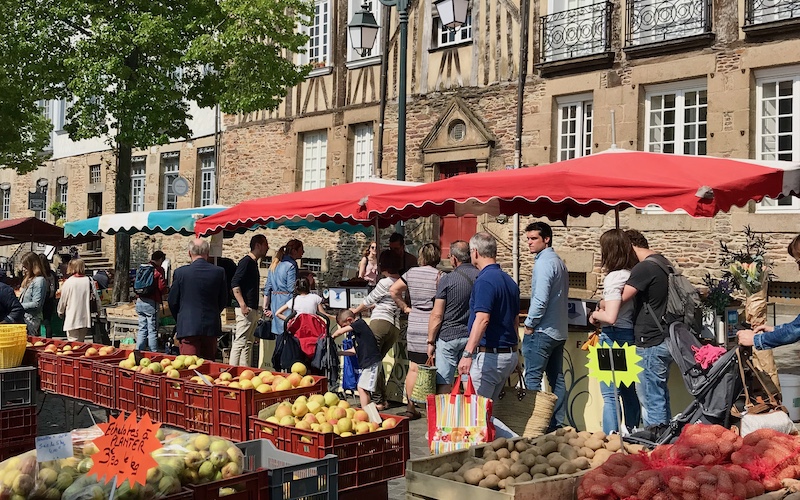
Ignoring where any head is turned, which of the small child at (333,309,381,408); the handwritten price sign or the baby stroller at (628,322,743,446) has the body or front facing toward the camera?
the handwritten price sign

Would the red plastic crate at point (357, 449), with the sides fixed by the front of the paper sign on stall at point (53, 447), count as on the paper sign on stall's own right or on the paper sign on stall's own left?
on the paper sign on stall's own left

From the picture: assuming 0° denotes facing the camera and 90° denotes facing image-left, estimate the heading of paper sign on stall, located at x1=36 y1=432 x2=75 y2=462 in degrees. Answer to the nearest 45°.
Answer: approximately 0°

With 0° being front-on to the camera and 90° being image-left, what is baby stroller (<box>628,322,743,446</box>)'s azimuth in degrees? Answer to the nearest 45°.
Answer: approximately 90°

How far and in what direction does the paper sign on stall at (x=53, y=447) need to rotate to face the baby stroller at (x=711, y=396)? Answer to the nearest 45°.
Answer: approximately 90° to its left

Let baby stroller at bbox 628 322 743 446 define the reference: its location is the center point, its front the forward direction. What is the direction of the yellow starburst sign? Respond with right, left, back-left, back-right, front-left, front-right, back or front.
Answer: front-left

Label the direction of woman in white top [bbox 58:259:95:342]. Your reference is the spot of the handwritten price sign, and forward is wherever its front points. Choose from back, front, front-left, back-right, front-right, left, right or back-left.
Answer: back

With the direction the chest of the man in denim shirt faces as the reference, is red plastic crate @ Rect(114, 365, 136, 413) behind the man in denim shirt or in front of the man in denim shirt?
in front

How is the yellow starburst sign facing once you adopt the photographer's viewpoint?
facing the viewer

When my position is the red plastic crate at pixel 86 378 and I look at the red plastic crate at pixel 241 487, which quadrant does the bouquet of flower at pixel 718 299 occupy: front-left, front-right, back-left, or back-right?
front-left

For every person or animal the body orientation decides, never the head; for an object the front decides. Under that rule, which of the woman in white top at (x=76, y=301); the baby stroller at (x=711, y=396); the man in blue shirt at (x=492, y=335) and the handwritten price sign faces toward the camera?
the handwritten price sign

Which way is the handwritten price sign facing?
toward the camera

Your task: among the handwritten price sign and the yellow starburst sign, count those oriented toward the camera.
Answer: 2
